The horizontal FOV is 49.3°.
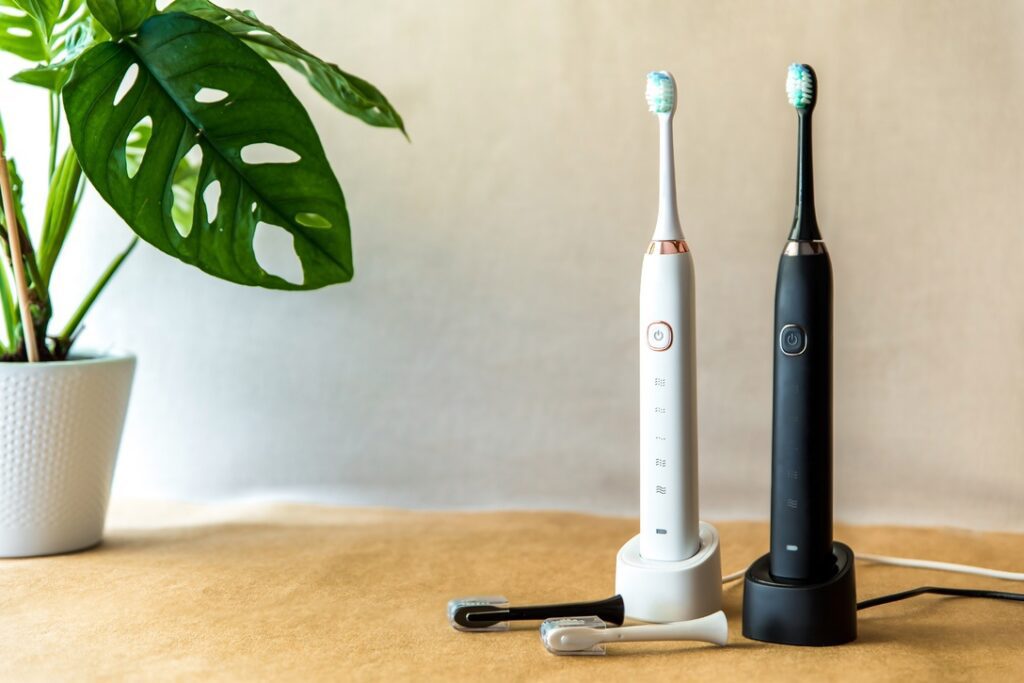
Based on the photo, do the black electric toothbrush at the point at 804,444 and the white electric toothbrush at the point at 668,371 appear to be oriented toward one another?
no

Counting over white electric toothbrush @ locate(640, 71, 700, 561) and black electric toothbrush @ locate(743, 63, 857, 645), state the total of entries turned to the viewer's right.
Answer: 0

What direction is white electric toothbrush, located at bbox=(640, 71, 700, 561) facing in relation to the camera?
toward the camera

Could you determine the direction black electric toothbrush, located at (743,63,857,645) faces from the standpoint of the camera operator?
facing the viewer and to the left of the viewer
